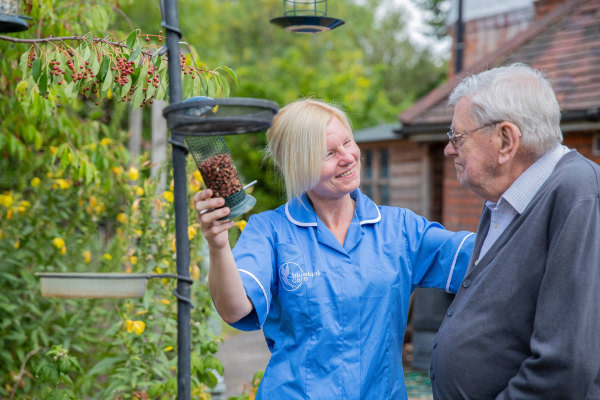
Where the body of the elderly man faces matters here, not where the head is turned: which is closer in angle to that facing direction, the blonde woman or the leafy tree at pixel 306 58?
the blonde woman

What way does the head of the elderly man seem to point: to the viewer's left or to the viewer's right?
to the viewer's left

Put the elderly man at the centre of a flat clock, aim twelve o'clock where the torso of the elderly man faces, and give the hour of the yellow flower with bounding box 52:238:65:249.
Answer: The yellow flower is roughly at 1 o'clock from the elderly man.

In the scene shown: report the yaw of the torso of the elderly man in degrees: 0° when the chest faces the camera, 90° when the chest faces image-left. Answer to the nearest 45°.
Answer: approximately 90°

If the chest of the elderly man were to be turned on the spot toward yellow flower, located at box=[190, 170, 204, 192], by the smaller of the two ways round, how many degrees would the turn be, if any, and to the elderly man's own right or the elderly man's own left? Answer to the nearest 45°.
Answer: approximately 45° to the elderly man's own right

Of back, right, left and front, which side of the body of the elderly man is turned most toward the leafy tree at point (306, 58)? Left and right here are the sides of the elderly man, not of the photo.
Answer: right

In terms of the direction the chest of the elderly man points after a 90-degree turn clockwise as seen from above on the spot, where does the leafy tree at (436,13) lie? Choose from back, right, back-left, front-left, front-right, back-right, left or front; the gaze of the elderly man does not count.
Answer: front
